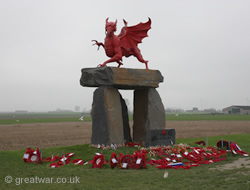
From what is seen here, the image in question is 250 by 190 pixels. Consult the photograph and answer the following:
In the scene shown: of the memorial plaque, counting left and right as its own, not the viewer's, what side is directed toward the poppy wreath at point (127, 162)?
front

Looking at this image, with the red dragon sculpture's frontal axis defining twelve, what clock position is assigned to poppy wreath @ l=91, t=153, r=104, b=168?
The poppy wreath is roughly at 11 o'clock from the red dragon sculpture.

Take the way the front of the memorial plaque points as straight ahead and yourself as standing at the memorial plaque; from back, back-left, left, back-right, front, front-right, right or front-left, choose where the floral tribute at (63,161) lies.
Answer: front-right

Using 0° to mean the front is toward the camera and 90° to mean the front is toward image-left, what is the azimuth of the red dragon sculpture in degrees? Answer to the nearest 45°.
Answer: approximately 45°

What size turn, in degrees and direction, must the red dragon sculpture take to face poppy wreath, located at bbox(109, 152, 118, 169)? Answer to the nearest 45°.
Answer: approximately 45° to its left

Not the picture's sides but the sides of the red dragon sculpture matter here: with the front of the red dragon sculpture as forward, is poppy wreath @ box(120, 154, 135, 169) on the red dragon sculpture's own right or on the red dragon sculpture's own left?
on the red dragon sculpture's own left

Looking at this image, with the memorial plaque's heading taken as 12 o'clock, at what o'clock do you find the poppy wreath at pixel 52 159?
The poppy wreath is roughly at 2 o'clock from the memorial plaque.

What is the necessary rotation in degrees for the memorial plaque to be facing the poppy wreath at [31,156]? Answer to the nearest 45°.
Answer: approximately 45° to its right

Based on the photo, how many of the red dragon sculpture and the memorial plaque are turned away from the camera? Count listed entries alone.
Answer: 0
